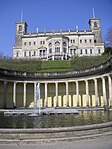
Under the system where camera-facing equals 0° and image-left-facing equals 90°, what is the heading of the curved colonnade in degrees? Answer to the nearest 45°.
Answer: approximately 0°
